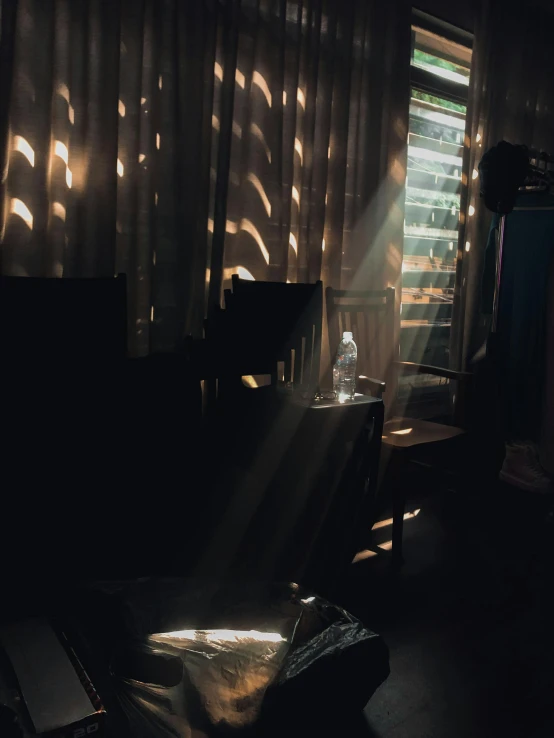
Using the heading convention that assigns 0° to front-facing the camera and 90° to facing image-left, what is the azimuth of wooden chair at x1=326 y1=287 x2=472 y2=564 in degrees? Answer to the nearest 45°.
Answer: approximately 315°

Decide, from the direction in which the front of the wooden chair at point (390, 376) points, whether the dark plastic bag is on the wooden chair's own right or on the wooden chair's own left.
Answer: on the wooden chair's own right
